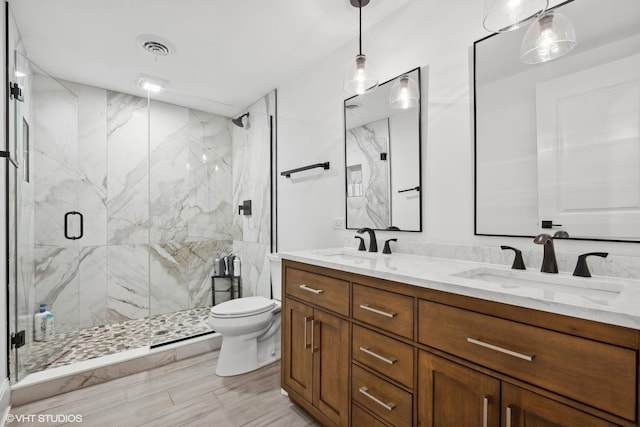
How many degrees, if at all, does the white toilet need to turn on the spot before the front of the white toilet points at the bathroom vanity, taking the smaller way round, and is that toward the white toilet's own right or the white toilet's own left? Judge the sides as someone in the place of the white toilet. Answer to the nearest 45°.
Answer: approximately 90° to the white toilet's own left

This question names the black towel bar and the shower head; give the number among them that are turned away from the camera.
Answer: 0

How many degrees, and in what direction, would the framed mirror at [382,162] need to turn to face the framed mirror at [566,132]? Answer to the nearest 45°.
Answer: approximately 90° to its left

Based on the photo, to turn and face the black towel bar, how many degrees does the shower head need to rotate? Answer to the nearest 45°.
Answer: approximately 135° to its left

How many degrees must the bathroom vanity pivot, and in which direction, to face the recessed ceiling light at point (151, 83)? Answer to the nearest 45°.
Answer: approximately 45° to its right

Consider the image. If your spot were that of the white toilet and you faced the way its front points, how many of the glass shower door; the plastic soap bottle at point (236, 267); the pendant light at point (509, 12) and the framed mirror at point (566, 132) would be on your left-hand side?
2

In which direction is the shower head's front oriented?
to the viewer's left

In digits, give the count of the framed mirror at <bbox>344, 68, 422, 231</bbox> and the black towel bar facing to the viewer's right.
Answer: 0

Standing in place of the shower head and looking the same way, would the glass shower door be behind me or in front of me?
in front
